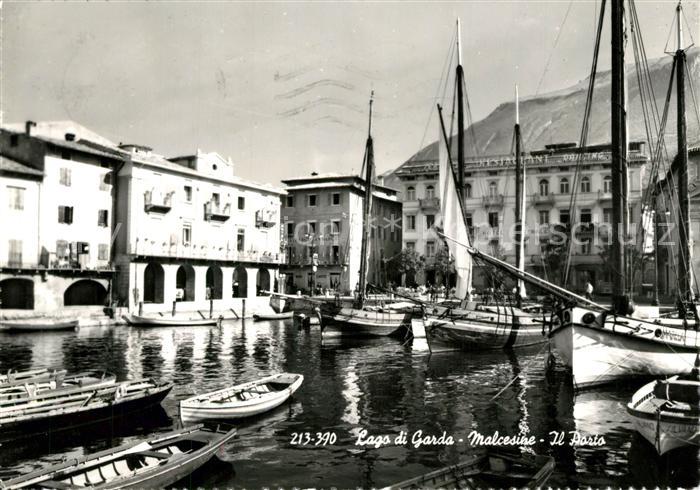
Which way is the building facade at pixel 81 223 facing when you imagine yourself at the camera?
facing the viewer and to the right of the viewer

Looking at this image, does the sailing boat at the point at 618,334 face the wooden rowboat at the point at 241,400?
yes

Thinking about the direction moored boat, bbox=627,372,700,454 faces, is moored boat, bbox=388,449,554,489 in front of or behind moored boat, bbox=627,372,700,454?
in front

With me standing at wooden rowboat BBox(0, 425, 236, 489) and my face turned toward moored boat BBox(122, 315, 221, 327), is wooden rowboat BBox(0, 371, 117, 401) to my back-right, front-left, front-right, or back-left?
front-left

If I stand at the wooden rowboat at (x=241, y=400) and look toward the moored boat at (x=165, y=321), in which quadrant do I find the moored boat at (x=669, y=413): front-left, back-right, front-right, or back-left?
back-right

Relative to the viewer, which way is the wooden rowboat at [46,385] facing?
to the viewer's right

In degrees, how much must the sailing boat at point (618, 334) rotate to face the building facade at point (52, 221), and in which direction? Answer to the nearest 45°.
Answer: approximately 45° to its right

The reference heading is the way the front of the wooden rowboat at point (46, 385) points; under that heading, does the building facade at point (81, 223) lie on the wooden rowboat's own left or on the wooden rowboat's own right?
on the wooden rowboat's own left

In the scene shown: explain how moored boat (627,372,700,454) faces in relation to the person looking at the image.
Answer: facing the viewer and to the left of the viewer

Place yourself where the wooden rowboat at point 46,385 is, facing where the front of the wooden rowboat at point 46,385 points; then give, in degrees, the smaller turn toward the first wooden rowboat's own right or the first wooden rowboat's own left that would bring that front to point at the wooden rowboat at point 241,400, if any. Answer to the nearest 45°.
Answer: approximately 45° to the first wooden rowboat's own right

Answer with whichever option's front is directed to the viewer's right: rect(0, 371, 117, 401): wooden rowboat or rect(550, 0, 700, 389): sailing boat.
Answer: the wooden rowboat

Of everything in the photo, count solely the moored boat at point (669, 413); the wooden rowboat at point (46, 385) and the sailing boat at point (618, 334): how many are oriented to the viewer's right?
1

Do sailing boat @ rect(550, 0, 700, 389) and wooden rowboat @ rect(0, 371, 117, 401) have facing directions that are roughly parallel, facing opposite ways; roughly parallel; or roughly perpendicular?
roughly parallel, facing opposite ways

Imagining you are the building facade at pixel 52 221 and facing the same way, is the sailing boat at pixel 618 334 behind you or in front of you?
in front

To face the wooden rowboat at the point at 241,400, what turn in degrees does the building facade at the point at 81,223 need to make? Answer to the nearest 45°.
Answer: approximately 45° to its right
